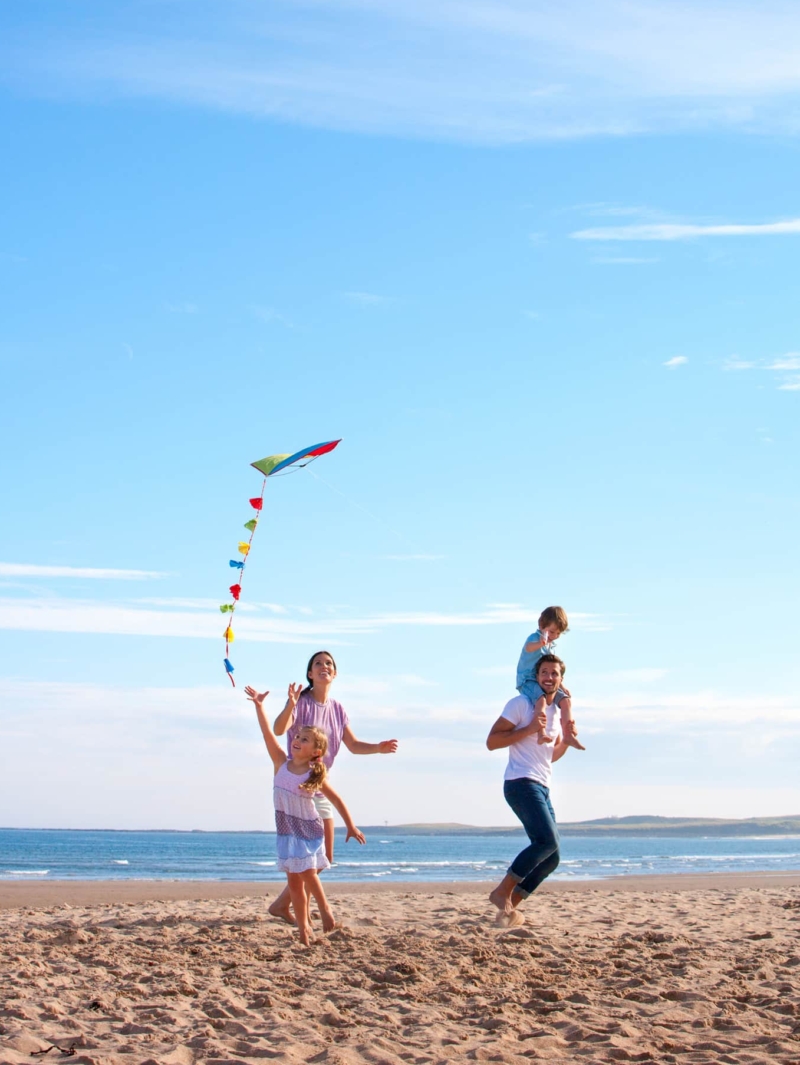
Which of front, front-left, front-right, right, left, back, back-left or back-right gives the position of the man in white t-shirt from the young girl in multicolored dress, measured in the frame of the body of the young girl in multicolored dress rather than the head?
back-left

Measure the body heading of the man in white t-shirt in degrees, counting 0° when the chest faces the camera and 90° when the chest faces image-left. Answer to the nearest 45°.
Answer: approximately 315°

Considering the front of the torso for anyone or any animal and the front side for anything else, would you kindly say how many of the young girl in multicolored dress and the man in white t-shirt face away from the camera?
0

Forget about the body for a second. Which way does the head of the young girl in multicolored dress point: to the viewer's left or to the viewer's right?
to the viewer's left

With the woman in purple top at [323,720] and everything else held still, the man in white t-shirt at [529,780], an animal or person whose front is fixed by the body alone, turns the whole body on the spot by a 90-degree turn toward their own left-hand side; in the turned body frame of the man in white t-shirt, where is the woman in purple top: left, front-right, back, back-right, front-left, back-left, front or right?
back-left

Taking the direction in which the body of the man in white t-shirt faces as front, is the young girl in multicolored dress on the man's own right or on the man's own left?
on the man's own right

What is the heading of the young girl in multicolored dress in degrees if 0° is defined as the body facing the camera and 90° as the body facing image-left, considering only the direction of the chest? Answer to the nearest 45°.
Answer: approximately 45°
